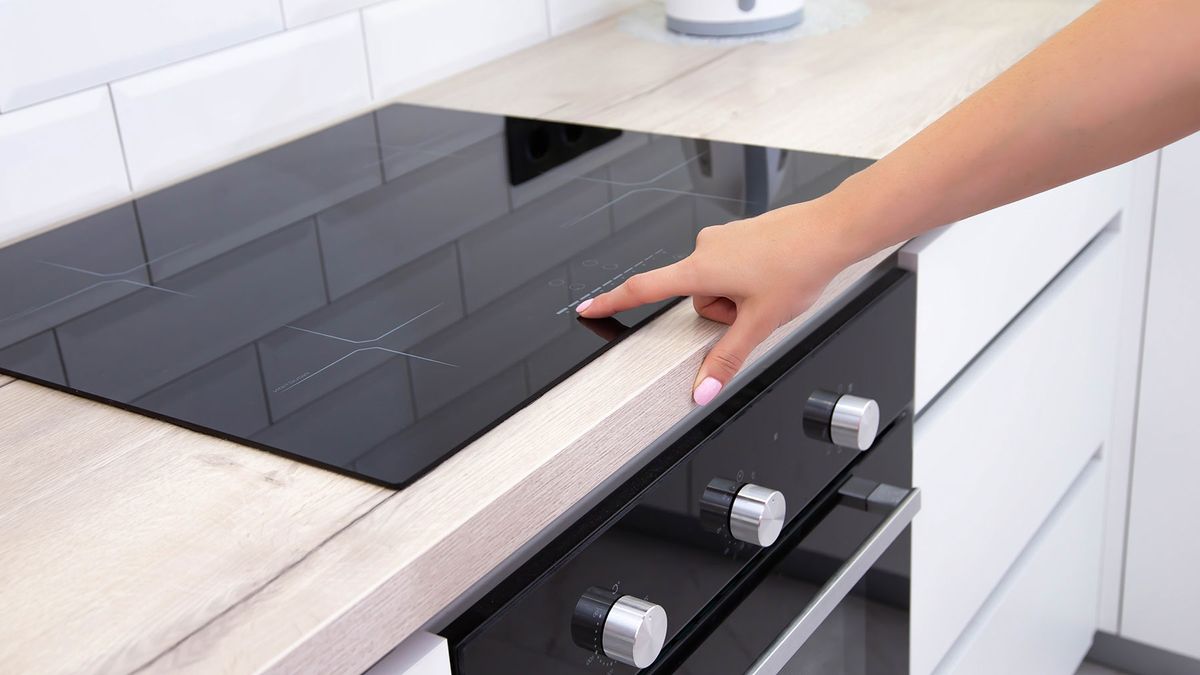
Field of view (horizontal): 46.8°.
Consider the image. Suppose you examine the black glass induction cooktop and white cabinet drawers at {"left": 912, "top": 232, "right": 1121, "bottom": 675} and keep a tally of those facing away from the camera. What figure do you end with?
0

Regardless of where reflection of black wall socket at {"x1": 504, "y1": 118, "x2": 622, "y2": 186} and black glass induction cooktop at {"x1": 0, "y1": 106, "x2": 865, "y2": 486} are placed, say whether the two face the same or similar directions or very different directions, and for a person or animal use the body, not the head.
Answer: same or similar directions

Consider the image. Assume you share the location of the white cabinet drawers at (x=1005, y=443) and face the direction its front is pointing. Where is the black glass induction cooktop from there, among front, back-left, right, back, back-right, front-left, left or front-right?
right

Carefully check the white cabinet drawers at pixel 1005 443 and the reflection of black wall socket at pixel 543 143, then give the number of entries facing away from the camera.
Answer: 0

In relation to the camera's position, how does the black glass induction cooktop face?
facing the viewer and to the right of the viewer

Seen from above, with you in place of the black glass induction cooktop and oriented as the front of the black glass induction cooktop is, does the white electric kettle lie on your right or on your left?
on your left

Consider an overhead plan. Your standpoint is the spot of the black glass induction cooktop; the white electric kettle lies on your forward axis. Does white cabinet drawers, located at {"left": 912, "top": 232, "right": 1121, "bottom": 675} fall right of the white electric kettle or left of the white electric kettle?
right
